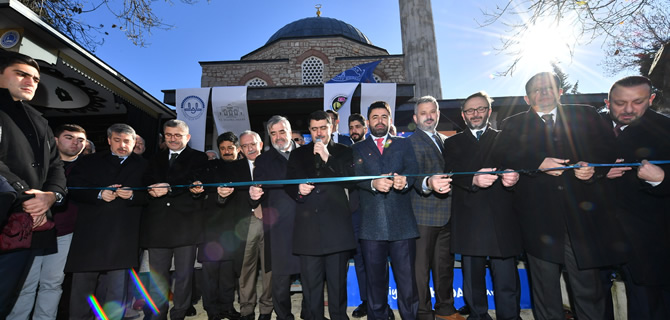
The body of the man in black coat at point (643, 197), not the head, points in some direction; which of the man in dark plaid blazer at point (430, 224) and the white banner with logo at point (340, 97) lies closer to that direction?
the man in dark plaid blazer

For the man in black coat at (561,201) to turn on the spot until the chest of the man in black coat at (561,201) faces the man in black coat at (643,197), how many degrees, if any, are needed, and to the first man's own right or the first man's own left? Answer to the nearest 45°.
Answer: approximately 135° to the first man's own left

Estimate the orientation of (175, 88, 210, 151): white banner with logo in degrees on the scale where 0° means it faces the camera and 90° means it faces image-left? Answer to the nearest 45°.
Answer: approximately 0°

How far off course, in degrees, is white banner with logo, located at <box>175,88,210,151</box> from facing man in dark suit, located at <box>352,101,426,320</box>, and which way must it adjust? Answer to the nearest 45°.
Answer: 0° — it already faces them

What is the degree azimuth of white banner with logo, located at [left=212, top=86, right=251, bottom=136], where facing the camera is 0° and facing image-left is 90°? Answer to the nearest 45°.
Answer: approximately 0°

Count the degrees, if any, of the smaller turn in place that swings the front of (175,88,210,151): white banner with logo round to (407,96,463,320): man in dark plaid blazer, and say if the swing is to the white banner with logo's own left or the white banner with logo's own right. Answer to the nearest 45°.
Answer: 0° — it already faces them

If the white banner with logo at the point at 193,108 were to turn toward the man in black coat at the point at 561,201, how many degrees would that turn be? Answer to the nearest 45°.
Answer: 0° — it already faces them

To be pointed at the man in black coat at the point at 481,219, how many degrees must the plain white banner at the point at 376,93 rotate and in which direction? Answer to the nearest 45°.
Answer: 0° — it already faces them
